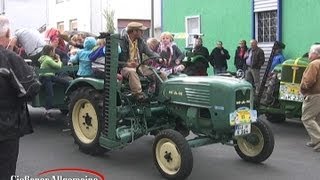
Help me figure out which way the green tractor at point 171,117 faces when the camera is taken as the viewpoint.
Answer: facing the viewer and to the right of the viewer

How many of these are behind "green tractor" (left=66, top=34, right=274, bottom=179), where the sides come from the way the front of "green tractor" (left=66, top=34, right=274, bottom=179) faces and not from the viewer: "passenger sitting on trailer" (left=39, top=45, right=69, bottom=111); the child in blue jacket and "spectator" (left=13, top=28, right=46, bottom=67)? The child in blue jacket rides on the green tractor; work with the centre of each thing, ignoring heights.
3

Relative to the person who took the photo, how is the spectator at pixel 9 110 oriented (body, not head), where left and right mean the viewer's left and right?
facing away from the viewer and to the right of the viewer

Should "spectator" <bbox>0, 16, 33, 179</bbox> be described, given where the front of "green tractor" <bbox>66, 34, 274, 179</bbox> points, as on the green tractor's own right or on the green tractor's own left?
on the green tractor's own right

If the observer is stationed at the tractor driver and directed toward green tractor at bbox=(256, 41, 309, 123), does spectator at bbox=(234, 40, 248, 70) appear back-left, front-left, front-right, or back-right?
front-left

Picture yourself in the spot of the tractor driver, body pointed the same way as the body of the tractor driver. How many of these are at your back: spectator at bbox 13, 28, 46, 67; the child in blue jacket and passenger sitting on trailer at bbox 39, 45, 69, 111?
3

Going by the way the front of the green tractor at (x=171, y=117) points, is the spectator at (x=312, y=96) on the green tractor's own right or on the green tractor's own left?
on the green tractor's own left

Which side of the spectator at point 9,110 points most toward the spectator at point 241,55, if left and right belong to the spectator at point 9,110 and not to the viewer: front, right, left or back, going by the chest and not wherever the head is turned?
front

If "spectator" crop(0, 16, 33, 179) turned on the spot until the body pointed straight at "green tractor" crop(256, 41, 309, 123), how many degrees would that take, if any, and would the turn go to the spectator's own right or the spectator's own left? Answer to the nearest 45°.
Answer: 0° — they already face it
